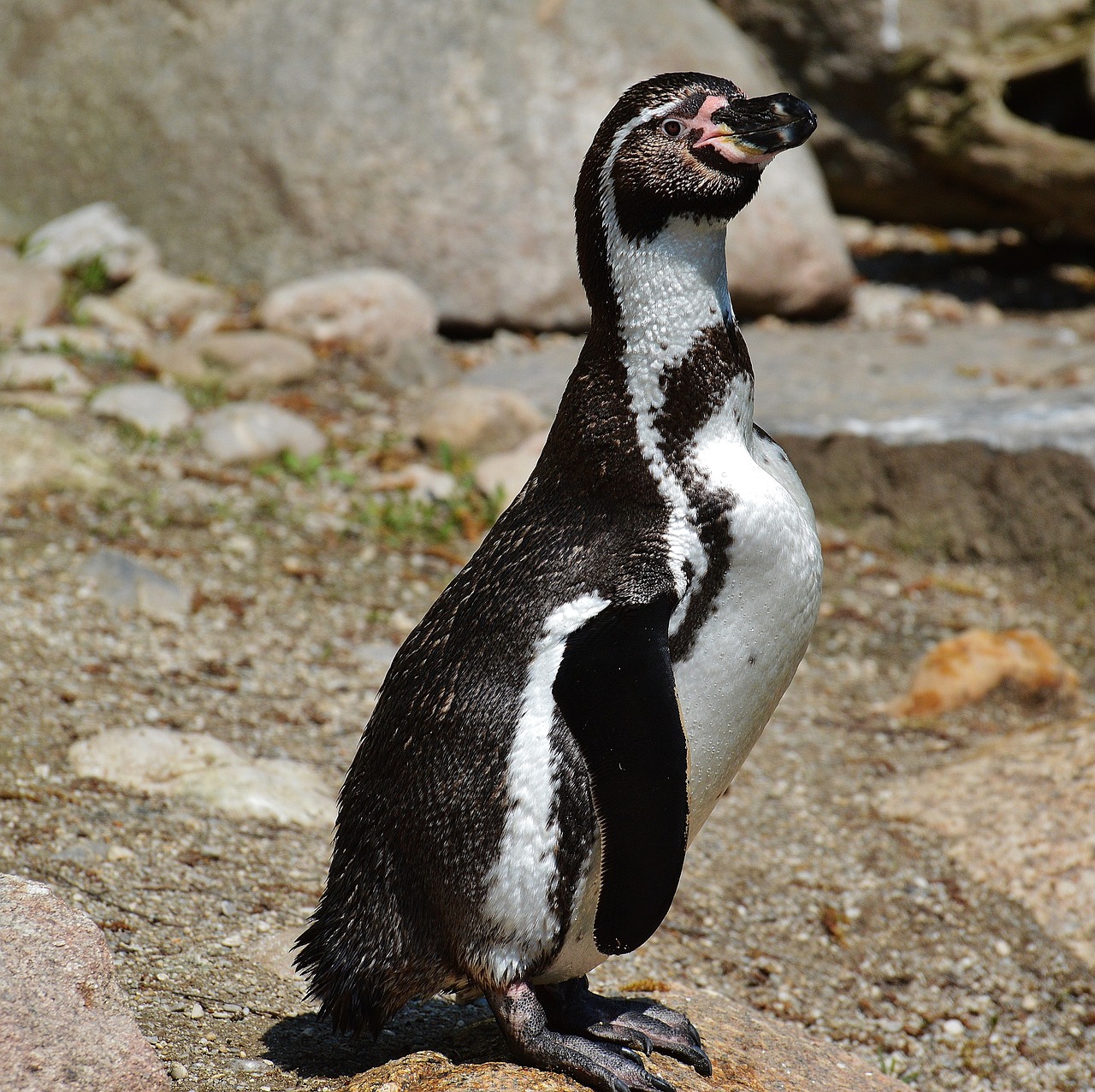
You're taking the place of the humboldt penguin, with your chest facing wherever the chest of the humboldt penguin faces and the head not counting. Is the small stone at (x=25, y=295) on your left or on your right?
on your left

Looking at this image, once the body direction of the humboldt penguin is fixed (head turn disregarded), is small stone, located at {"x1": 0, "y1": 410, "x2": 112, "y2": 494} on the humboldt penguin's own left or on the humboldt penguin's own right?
on the humboldt penguin's own left

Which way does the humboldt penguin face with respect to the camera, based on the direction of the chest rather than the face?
to the viewer's right

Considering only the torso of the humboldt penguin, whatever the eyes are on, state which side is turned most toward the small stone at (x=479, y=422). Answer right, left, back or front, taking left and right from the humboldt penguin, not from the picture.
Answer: left

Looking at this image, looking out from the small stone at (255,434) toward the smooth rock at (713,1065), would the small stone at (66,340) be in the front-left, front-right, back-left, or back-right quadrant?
back-right

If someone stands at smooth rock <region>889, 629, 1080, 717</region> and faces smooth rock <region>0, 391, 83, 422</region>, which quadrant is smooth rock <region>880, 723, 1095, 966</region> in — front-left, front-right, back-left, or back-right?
back-left
